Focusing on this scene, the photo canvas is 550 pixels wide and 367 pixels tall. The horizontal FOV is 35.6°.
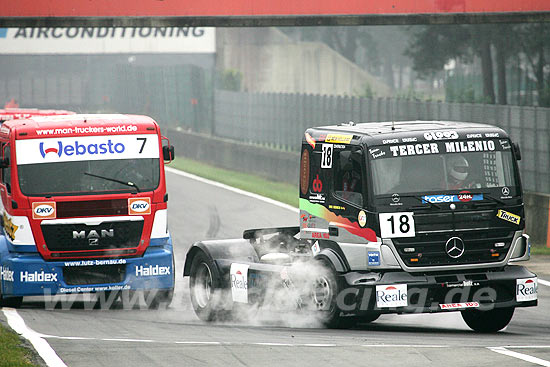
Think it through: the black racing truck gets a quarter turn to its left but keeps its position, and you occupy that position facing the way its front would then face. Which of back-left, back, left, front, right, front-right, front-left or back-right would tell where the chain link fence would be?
front-left

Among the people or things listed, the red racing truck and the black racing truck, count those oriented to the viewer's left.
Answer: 0

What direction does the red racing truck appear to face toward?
toward the camera

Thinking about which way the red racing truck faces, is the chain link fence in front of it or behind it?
behind

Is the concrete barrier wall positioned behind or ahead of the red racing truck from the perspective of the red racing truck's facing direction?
behind

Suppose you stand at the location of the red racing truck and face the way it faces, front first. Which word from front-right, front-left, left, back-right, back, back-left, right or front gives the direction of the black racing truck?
front-left

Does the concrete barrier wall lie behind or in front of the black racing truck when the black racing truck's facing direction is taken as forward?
behind

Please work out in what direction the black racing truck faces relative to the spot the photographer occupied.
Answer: facing the viewer and to the right of the viewer

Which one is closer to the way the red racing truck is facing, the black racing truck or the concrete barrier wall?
the black racing truck
